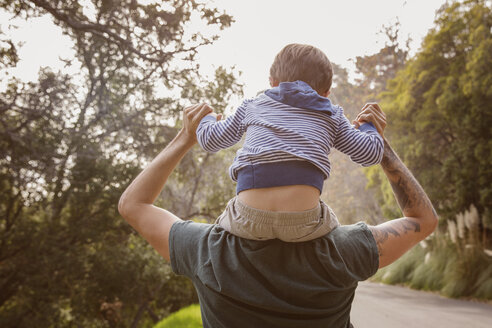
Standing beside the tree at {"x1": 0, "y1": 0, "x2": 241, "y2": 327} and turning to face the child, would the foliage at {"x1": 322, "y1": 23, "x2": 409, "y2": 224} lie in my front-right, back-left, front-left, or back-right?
back-left

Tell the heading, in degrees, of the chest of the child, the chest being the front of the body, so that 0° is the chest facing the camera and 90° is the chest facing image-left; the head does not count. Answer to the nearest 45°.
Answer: approximately 180°

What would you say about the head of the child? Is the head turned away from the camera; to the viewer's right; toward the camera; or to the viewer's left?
away from the camera

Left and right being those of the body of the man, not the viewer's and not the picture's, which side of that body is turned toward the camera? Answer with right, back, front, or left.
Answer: back

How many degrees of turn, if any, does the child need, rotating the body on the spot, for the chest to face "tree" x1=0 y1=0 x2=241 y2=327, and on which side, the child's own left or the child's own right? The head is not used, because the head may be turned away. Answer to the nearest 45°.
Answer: approximately 45° to the child's own left

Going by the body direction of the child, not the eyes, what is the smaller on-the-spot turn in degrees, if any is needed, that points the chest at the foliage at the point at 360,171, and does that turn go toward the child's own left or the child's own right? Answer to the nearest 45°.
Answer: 0° — they already face it
